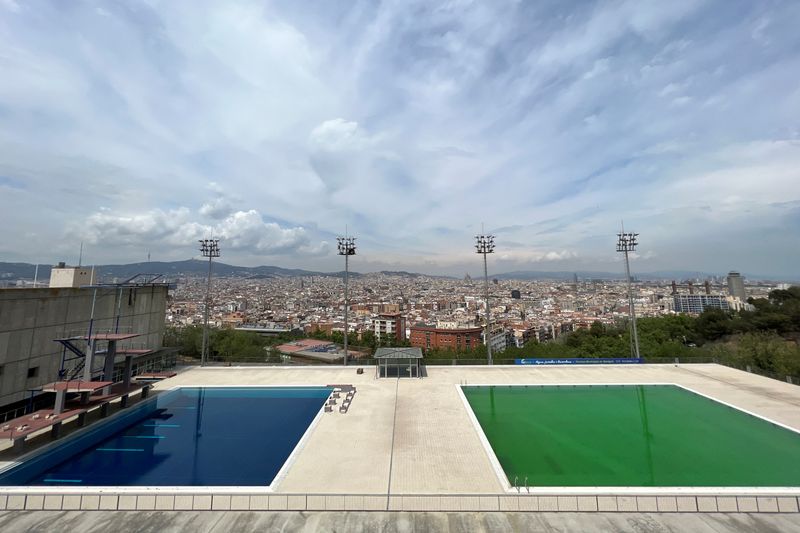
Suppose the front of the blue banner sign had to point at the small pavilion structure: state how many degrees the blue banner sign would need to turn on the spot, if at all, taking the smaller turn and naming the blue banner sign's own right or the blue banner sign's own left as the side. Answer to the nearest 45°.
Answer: approximately 45° to the blue banner sign's own right

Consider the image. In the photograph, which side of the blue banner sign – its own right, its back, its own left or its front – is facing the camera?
front
